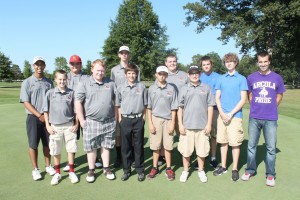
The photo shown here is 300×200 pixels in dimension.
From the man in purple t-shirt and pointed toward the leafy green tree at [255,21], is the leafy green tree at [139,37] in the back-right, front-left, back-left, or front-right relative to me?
front-left

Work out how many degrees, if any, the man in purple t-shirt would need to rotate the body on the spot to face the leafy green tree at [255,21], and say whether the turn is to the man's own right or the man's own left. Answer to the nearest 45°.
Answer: approximately 180°

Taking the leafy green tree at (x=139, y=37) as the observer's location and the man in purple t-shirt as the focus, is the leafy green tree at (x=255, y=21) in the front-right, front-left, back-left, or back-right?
front-left

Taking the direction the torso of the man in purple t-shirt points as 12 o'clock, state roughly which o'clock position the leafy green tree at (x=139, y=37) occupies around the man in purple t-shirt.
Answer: The leafy green tree is roughly at 5 o'clock from the man in purple t-shirt.

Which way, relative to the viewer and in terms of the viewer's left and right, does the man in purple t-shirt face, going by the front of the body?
facing the viewer

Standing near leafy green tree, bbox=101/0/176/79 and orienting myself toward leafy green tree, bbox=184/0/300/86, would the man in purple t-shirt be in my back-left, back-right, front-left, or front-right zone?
front-right
